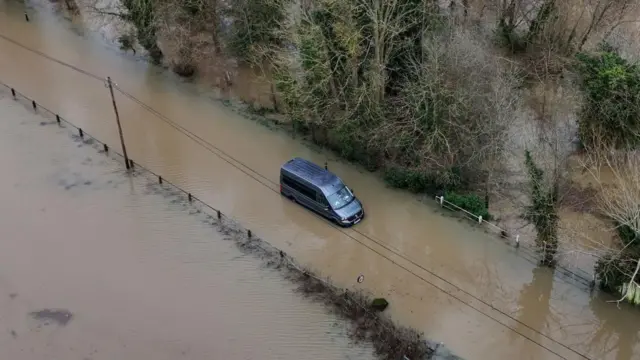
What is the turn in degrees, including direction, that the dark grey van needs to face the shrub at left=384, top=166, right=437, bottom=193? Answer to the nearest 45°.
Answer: approximately 45° to its left

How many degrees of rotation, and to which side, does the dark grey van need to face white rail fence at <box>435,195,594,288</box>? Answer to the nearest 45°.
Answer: approximately 45° to its left

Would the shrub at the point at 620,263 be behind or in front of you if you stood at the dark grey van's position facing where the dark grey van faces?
in front

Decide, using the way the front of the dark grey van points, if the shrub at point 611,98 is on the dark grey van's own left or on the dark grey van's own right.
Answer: on the dark grey van's own left

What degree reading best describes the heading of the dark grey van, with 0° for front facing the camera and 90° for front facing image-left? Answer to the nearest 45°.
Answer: approximately 315°

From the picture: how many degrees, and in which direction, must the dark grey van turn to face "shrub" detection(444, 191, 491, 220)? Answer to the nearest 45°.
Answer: approximately 45° to its left
